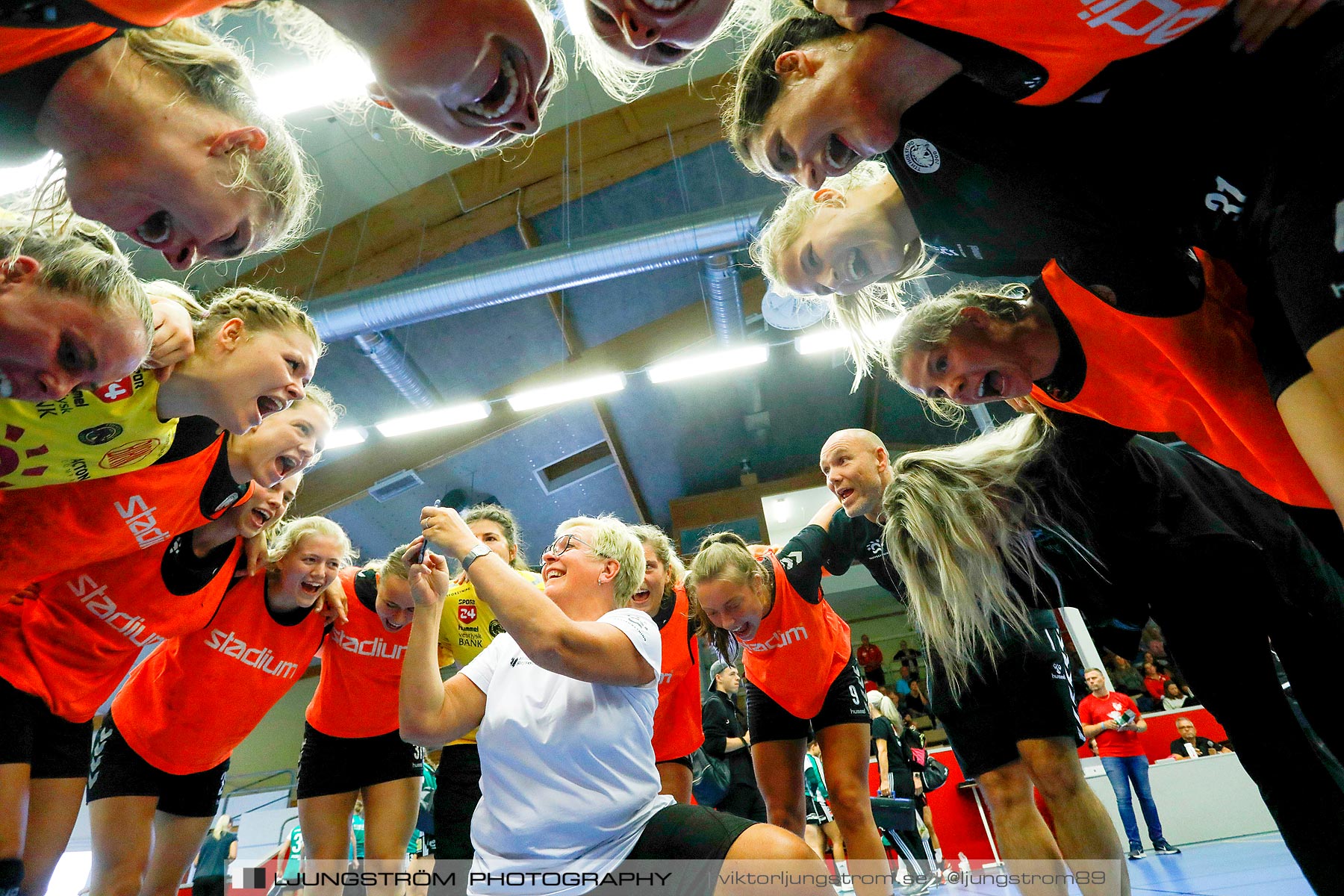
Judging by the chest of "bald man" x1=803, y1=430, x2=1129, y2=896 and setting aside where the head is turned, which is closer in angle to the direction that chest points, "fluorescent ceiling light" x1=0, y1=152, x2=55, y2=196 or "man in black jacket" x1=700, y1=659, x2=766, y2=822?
the fluorescent ceiling light

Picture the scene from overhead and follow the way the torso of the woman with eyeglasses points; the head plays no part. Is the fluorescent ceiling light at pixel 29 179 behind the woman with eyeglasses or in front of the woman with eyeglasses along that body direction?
in front

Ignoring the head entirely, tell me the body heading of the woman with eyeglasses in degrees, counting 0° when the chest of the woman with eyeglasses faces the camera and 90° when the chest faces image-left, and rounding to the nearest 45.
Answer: approximately 45°

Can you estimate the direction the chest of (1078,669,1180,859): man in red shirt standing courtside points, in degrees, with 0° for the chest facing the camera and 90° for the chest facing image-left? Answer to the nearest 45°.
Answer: approximately 0°

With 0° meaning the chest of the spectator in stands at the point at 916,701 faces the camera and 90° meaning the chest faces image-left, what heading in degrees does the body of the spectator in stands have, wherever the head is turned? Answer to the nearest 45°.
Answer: approximately 45°

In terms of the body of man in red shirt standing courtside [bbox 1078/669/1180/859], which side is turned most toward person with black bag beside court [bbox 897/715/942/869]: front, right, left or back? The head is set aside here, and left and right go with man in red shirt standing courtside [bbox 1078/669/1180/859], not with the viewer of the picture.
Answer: right
